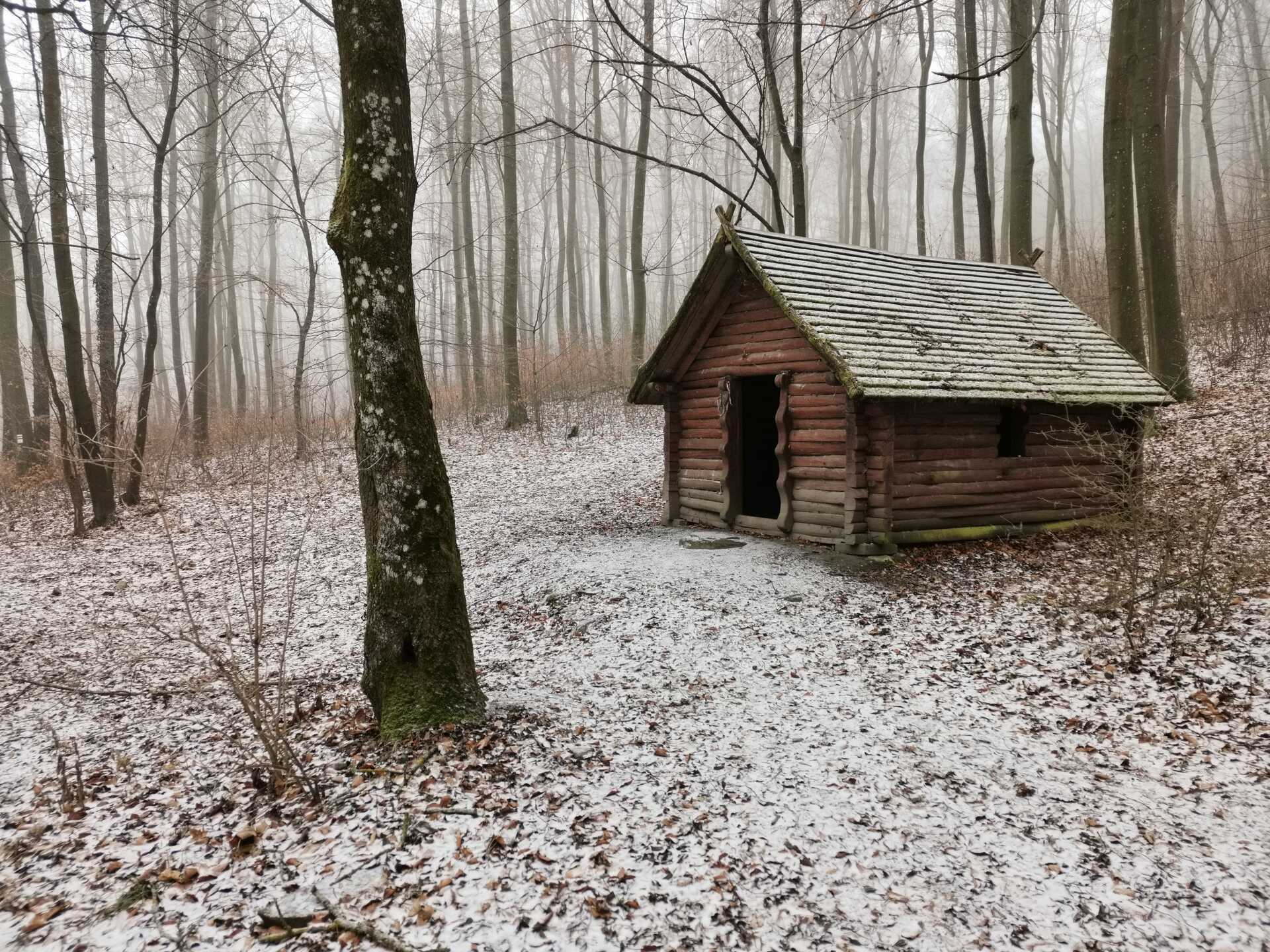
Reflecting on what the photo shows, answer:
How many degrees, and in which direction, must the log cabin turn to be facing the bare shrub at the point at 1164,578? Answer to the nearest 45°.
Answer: approximately 90° to its left

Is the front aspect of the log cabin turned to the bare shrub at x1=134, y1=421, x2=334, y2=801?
yes

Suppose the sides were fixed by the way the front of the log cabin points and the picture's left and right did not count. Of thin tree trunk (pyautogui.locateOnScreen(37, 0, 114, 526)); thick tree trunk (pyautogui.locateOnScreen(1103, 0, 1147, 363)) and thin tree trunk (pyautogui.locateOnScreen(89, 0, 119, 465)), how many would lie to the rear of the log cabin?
1

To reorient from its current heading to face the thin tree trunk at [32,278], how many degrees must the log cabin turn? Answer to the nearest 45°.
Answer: approximately 45° to its right

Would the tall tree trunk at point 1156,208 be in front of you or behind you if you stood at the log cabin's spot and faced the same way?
behind

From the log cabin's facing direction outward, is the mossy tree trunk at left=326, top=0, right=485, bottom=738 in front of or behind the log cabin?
in front

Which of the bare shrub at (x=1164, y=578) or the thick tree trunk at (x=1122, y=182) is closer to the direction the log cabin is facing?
the bare shrub

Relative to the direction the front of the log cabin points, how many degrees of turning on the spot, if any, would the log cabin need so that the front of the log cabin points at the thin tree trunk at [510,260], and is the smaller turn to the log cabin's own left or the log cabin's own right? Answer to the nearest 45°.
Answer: approximately 90° to the log cabin's own right

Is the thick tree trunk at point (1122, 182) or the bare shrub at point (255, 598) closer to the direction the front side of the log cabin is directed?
the bare shrub

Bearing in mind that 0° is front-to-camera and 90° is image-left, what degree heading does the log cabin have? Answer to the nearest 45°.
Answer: approximately 45°

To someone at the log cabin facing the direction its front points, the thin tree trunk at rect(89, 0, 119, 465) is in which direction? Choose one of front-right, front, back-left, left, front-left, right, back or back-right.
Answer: front-right

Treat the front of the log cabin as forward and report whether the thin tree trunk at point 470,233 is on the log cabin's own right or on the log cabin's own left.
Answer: on the log cabin's own right
